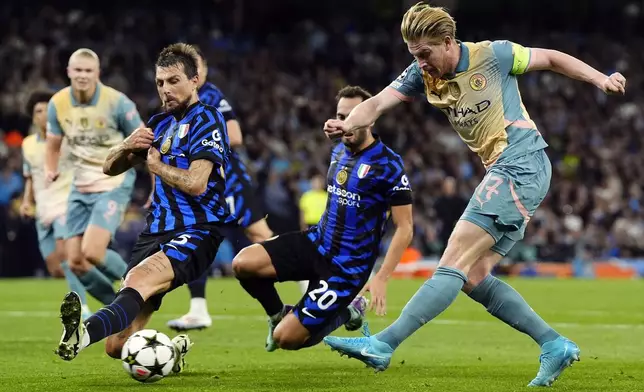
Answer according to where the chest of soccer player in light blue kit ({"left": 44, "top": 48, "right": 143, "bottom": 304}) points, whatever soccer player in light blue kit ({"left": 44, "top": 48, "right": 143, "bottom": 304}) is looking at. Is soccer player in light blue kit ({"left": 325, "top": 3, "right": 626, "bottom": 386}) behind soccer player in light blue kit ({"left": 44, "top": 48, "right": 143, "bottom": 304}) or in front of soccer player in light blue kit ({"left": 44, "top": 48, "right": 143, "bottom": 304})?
in front

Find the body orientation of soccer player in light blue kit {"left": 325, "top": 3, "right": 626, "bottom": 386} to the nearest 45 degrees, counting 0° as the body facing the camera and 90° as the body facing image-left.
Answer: approximately 45°

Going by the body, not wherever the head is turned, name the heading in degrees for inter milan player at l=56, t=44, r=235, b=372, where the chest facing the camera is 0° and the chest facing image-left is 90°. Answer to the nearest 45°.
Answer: approximately 45°

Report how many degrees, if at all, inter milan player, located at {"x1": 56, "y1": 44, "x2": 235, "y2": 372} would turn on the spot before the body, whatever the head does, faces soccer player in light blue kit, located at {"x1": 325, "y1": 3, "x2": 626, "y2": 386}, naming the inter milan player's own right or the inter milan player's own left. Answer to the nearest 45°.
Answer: approximately 135° to the inter milan player's own left

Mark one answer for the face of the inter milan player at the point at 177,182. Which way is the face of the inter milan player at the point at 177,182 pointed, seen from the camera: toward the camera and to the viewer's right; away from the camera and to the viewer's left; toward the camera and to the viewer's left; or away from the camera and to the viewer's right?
toward the camera and to the viewer's left

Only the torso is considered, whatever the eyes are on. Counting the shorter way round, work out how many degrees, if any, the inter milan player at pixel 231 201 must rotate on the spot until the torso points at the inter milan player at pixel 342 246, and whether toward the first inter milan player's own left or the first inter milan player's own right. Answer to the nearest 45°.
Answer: approximately 45° to the first inter milan player's own left

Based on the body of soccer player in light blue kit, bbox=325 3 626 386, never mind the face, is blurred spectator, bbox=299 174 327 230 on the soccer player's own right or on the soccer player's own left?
on the soccer player's own right
